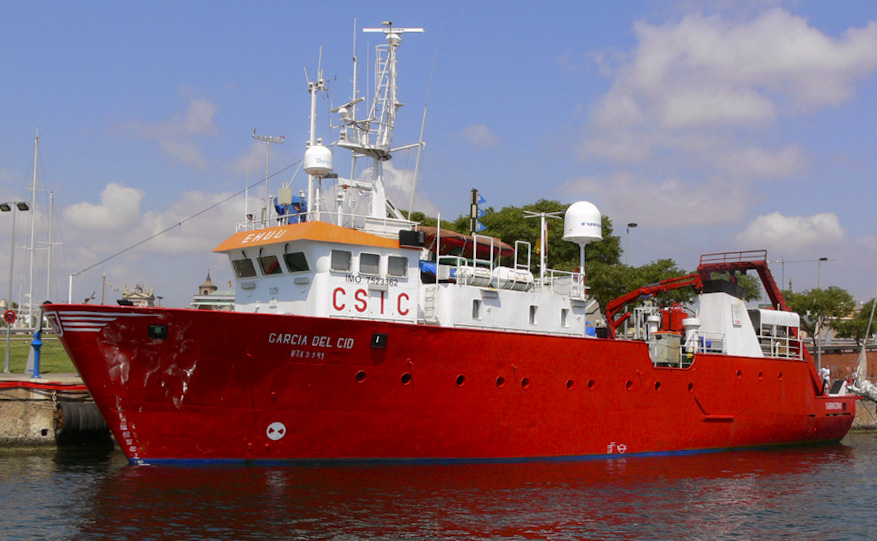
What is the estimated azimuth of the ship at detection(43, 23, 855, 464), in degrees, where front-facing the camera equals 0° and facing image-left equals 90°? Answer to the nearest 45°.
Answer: approximately 45°
